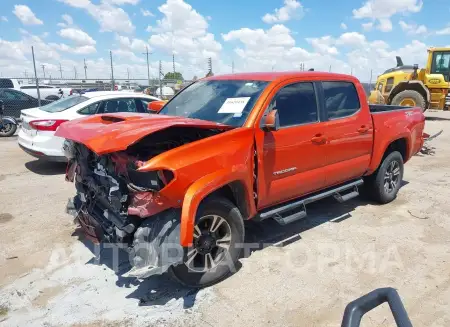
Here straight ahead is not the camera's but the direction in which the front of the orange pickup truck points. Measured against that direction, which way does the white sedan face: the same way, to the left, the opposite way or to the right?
the opposite way

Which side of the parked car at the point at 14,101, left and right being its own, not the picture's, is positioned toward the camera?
right

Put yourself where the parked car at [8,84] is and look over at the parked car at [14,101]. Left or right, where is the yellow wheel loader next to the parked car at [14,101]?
left

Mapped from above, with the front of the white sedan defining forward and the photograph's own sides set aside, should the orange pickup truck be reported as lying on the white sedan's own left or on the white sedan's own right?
on the white sedan's own right

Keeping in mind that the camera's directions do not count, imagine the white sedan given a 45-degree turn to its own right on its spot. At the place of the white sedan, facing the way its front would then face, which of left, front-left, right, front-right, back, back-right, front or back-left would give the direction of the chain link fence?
left

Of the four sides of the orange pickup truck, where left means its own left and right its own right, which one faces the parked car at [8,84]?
right

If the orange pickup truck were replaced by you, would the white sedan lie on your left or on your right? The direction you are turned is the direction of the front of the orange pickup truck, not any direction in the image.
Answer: on your right

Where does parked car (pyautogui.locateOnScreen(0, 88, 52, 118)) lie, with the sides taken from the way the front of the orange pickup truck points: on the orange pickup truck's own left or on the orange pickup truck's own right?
on the orange pickup truck's own right

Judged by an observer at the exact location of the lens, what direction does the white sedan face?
facing away from the viewer and to the right of the viewer
